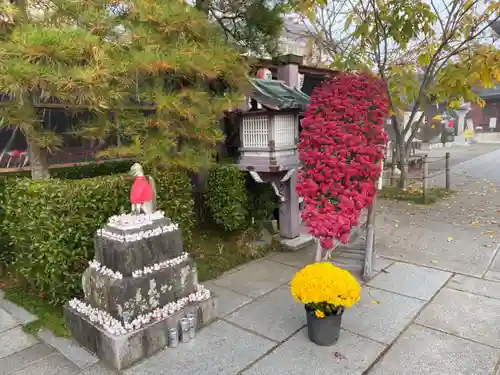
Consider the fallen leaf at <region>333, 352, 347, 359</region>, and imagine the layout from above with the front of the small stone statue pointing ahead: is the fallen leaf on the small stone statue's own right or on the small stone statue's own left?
on the small stone statue's own left

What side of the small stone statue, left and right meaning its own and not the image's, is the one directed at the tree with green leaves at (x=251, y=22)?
back

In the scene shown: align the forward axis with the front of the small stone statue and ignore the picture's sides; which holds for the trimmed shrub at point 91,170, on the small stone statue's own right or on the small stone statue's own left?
on the small stone statue's own right

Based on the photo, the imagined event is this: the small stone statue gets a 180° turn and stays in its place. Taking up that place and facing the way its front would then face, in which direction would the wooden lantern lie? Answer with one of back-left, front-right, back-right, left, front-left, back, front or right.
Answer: front

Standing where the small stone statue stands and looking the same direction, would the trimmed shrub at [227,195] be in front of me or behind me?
behind

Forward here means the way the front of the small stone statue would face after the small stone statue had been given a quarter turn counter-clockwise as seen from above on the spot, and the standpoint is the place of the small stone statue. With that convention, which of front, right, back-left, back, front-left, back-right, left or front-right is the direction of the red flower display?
front-left

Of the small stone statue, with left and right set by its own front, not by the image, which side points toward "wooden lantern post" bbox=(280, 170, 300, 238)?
back

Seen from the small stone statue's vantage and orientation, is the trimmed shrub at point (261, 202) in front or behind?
behind

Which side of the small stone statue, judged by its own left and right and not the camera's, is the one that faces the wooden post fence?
back
